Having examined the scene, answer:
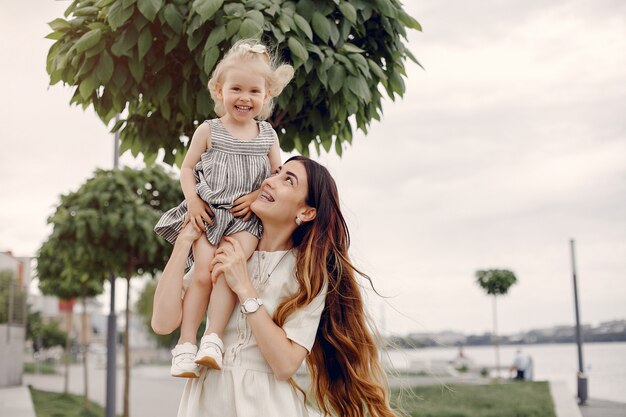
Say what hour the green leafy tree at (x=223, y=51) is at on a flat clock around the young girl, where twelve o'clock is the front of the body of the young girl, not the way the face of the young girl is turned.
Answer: The green leafy tree is roughly at 6 o'clock from the young girl.

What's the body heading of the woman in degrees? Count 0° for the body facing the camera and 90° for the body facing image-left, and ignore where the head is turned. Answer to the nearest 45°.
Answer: approximately 45°

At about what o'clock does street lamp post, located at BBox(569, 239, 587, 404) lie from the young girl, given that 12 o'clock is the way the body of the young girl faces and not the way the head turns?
The street lamp post is roughly at 7 o'clock from the young girl.

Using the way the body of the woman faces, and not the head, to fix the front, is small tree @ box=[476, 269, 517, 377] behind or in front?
behind

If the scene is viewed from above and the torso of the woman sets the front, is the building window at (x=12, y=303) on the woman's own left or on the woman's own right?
on the woman's own right

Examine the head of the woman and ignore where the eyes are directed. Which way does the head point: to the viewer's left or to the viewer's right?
to the viewer's left

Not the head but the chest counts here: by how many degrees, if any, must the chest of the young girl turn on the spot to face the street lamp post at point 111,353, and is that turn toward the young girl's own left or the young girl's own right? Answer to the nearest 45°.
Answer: approximately 180°

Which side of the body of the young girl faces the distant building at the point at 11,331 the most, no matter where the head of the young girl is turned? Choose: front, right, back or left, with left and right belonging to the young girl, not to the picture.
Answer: back
